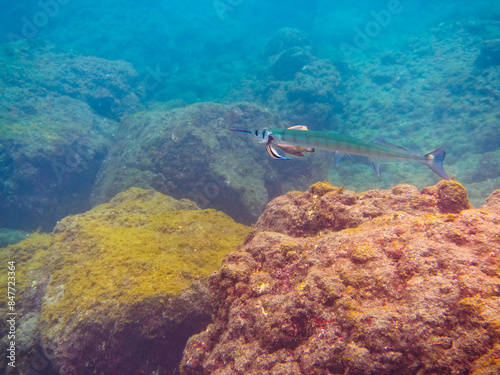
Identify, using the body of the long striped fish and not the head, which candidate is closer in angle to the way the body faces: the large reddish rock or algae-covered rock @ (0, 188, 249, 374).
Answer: the algae-covered rock

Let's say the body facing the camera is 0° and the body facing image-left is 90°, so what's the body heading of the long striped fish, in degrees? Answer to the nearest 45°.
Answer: approximately 90°

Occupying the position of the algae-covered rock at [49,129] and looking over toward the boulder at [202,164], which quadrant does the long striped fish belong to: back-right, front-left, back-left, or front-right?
front-right

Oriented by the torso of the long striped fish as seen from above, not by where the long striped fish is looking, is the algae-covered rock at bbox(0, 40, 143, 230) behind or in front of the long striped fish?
in front

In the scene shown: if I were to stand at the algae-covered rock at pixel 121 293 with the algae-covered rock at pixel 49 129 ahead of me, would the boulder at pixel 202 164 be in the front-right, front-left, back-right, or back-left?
front-right

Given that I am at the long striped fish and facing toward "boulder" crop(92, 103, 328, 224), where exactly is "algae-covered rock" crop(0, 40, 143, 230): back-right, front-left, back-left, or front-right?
front-left

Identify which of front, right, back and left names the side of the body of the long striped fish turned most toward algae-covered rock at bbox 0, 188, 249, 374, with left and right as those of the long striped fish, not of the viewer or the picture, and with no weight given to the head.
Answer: front

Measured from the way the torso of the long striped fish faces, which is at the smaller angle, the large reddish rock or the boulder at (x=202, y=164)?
the boulder

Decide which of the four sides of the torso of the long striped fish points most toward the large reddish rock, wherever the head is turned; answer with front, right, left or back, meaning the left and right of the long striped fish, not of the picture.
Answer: left

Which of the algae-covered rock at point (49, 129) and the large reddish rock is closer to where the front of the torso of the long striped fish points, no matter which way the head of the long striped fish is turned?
the algae-covered rock

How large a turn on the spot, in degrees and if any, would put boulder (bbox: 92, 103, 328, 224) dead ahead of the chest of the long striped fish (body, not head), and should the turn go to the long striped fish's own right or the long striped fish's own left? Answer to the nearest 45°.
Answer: approximately 45° to the long striped fish's own right
